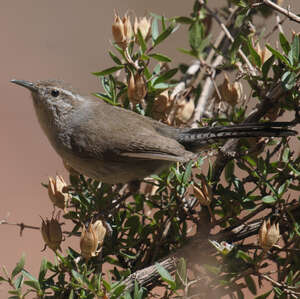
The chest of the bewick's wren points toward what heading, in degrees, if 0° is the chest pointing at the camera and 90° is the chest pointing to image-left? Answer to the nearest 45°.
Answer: approximately 90°

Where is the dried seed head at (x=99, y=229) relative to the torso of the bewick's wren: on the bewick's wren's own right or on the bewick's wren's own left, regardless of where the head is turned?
on the bewick's wren's own left

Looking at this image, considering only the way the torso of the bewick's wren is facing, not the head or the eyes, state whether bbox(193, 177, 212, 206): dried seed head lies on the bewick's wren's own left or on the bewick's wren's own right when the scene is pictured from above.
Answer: on the bewick's wren's own left

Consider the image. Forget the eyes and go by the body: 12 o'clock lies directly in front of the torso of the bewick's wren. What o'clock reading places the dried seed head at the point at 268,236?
The dried seed head is roughly at 6 o'clock from the bewick's wren.

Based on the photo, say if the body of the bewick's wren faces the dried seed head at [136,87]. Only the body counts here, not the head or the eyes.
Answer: no
